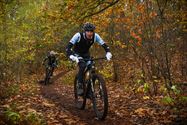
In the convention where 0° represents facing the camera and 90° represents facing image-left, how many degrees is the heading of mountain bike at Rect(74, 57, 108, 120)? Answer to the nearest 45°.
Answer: approximately 315°
